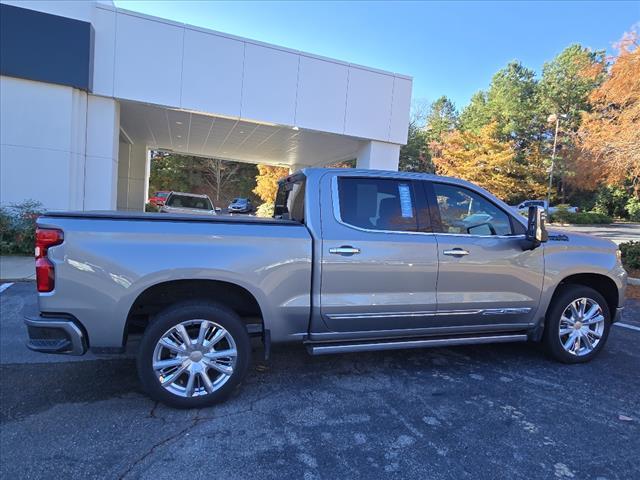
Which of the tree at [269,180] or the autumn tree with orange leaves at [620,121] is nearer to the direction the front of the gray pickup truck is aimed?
the autumn tree with orange leaves

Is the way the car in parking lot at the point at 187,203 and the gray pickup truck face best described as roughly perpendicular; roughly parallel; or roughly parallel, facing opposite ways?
roughly perpendicular

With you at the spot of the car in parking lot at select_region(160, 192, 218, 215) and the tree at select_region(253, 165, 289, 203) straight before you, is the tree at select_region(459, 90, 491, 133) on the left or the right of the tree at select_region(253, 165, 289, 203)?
right

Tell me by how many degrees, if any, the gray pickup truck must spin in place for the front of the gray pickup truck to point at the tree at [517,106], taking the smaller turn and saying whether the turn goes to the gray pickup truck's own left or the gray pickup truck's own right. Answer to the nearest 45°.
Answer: approximately 45° to the gray pickup truck's own left

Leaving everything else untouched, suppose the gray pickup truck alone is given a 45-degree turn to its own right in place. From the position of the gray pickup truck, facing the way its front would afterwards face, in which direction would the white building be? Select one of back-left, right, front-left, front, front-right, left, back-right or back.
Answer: back

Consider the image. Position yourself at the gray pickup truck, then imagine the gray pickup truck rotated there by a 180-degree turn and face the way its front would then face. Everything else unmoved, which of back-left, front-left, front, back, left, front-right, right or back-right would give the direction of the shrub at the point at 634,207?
back-right

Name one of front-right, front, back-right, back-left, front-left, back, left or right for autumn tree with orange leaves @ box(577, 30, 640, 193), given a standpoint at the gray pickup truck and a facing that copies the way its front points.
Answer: front-left

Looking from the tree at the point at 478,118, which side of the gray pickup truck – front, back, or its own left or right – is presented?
left

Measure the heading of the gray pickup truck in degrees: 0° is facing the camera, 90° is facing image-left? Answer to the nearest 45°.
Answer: approximately 270°

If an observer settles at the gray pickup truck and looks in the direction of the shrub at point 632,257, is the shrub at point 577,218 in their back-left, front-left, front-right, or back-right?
front-left

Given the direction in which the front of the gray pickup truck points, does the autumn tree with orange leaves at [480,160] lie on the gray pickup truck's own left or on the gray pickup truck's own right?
on the gray pickup truck's own left

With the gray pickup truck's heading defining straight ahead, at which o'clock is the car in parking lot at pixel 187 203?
The car in parking lot is roughly at 8 o'clock from the gray pickup truck.

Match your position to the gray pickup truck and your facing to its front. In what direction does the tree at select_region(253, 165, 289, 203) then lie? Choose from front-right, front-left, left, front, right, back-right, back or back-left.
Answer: left

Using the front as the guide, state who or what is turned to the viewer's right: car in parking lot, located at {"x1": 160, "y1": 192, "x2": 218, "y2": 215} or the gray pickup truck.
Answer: the gray pickup truck
